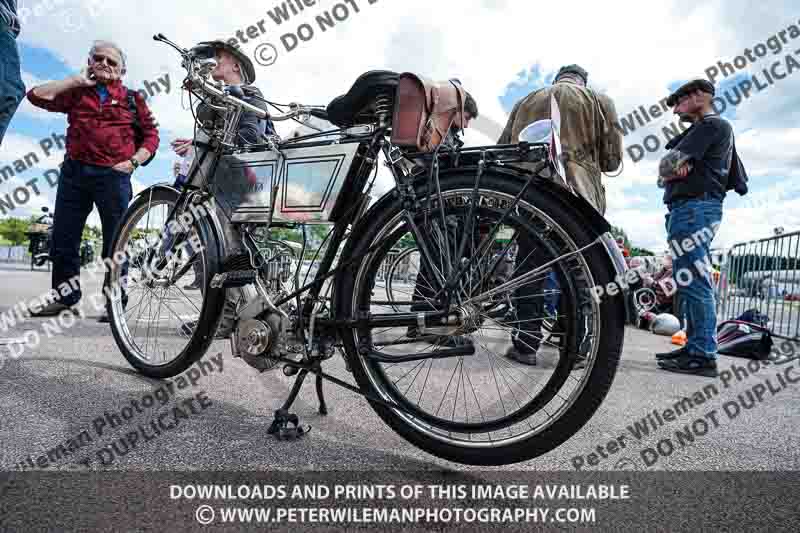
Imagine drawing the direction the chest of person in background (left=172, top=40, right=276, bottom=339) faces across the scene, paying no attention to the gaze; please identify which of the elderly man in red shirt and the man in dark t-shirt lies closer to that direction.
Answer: the elderly man in red shirt

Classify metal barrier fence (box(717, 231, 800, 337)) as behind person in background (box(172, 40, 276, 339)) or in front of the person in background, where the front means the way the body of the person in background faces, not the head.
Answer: behind

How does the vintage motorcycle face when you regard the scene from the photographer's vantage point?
facing away from the viewer and to the left of the viewer

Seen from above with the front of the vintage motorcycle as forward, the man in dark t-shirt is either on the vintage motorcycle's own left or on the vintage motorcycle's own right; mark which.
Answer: on the vintage motorcycle's own right

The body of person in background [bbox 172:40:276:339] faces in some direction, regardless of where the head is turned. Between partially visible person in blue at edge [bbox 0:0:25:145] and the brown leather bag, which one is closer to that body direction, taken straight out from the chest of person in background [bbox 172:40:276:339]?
the partially visible person in blue at edge

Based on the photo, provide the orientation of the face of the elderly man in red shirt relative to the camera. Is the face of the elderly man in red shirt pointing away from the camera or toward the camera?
toward the camera

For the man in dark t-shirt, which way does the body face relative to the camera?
to the viewer's left

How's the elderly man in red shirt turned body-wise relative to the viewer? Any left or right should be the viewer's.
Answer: facing the viewer

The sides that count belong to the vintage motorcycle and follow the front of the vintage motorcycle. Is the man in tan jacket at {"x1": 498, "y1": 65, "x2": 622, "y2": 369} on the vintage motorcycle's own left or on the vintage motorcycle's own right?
on the vintage motorcycle's own right

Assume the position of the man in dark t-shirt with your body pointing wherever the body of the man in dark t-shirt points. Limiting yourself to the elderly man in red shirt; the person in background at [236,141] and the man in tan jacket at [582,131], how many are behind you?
0

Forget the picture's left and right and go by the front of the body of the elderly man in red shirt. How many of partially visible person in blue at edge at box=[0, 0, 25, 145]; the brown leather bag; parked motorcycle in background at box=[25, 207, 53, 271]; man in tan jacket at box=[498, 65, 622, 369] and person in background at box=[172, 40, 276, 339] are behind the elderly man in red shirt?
1

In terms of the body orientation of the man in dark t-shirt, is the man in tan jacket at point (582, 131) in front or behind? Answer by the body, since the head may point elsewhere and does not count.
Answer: in front

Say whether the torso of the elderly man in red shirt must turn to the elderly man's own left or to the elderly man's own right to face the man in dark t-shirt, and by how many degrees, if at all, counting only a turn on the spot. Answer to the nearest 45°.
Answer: approximately 45° to the elderly man's own left

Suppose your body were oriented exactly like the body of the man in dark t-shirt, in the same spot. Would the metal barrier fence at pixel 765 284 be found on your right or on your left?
on your right

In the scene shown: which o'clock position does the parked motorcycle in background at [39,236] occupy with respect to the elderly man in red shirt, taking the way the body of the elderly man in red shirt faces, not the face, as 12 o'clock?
The parked motorcycle in background is roughly at 6 o'clock from the elderly man in red shirt.
